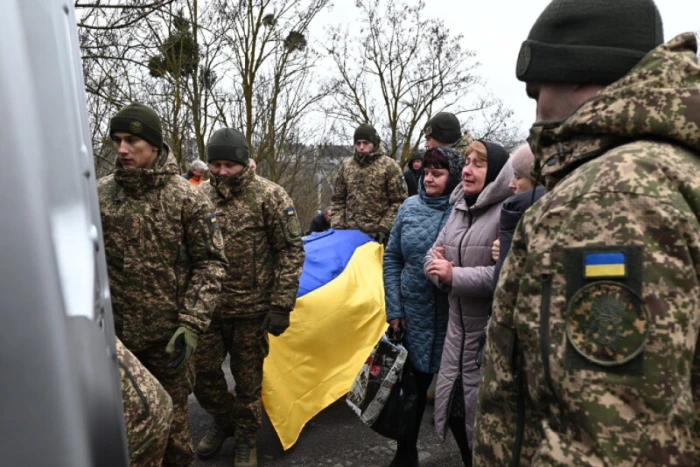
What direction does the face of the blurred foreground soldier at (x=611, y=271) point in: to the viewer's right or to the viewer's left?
to the viewer's left

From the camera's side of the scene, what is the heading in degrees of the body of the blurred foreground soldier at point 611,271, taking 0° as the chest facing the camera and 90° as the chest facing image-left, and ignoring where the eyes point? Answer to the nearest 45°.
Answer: approximately 90°

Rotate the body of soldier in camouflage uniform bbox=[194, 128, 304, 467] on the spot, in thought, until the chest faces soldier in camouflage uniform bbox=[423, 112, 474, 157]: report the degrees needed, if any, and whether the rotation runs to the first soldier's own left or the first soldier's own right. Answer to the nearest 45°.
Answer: approximately 180°

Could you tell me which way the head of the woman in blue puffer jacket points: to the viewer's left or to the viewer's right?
to the viewer's left

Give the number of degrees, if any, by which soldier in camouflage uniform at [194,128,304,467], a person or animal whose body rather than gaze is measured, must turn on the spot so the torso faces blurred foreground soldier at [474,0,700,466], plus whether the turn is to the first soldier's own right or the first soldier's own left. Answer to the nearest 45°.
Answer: approximately 45° to the first soldier's own left
